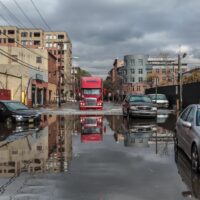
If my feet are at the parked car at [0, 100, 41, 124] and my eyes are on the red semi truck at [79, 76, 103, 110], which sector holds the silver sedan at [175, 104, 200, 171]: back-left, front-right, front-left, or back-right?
back-right

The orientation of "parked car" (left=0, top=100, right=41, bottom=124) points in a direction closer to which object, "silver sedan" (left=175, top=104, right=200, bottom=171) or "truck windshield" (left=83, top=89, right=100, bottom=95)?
the silver sedan

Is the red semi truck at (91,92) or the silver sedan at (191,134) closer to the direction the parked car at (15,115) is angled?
the silver sedan

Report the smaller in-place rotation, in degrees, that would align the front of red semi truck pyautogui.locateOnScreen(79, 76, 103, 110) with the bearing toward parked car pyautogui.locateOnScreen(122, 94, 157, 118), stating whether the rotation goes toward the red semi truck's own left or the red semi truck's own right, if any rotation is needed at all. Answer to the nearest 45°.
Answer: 0° — it already faces it

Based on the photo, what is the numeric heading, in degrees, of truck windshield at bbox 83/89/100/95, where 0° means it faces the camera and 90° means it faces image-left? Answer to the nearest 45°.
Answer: approximately 0°

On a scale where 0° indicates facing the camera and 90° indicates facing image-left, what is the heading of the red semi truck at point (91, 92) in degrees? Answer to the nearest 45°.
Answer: approximately 0°

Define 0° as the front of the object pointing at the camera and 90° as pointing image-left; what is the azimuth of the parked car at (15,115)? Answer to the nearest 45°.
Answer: approximately 315°
